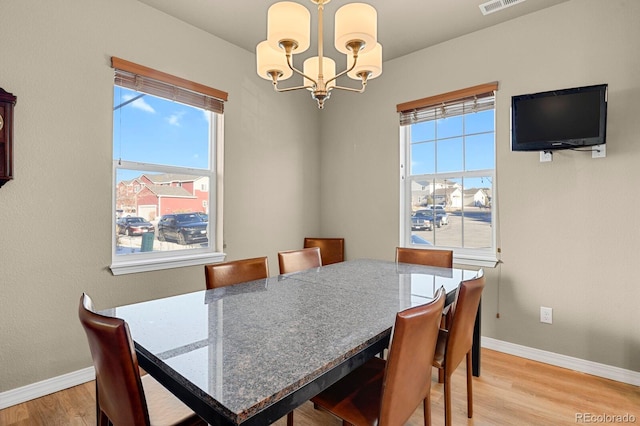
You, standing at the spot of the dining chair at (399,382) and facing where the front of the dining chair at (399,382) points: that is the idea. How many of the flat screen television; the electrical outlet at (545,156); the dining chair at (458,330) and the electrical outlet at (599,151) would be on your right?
4

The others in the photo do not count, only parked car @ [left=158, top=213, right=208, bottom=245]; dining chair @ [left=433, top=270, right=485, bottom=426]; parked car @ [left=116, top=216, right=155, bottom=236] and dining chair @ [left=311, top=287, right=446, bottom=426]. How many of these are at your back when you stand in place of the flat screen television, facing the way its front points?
0

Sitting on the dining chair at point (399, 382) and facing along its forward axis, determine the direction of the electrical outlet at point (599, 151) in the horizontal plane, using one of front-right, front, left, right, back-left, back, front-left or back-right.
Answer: right

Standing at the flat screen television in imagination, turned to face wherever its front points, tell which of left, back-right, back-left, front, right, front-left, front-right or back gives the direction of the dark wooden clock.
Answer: front

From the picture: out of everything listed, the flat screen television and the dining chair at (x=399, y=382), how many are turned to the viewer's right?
0

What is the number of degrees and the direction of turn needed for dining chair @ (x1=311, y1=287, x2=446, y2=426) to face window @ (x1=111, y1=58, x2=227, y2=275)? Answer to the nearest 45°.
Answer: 0° — it already faces it

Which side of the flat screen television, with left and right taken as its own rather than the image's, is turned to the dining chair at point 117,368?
front

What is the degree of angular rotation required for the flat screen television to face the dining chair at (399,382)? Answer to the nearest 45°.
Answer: approximately 45° to its left

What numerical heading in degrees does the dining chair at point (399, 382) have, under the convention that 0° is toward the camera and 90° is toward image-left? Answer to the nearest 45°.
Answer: approximately 135°

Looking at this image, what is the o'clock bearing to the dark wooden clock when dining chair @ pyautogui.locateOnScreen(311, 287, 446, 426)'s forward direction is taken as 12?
The dark wooden clock is roughly at 11 o'clock from the dining chair.

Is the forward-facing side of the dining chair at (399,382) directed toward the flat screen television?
no

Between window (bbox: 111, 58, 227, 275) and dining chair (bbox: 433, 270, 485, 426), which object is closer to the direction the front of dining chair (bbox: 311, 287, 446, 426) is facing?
the window

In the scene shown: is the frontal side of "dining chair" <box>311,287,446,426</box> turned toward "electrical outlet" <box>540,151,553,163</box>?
no

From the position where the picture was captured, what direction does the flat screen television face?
facing the viewer and to the left of the viewer

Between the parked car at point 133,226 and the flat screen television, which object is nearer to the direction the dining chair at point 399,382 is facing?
the parked car
